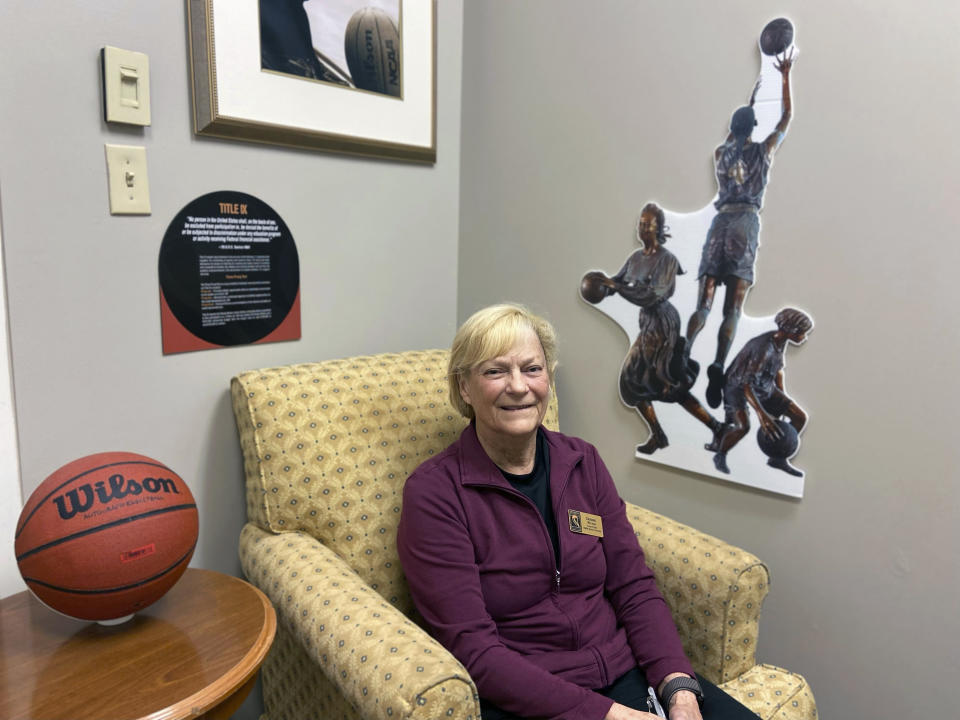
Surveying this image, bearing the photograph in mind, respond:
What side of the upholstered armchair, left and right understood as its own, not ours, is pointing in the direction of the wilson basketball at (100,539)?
right

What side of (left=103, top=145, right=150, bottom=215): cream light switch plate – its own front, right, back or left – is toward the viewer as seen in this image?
front

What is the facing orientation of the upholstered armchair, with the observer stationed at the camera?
facing the viewer and to the right of the viewer

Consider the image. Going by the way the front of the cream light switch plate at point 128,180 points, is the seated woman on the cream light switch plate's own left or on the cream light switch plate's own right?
on the cream light switch plate's own left

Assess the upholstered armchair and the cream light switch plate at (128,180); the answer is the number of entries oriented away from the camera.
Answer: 0
